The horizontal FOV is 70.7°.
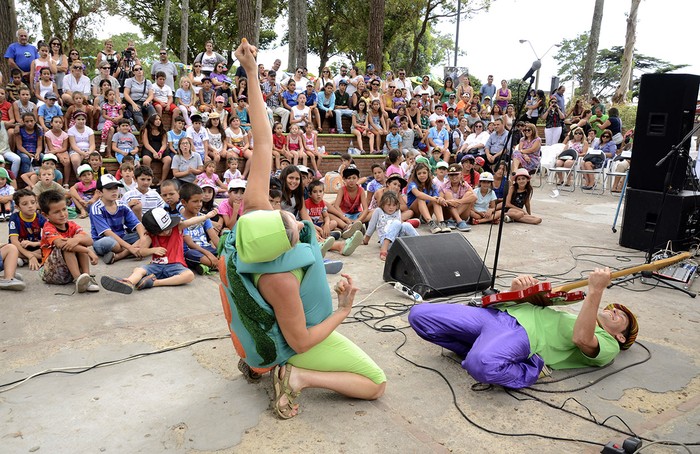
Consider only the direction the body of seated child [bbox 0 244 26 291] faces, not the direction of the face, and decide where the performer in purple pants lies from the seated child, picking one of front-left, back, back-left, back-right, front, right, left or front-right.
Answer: front-right

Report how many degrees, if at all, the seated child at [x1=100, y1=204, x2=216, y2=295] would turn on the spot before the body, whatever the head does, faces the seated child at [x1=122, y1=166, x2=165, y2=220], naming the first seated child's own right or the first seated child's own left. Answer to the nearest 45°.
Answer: approximately 180°

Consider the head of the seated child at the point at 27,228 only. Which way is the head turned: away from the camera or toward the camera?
toward the camera

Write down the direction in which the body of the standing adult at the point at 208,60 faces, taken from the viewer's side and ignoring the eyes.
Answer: toward the camera

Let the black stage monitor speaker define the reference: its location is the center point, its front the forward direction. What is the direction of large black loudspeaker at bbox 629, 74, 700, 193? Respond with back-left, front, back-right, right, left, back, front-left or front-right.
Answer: left

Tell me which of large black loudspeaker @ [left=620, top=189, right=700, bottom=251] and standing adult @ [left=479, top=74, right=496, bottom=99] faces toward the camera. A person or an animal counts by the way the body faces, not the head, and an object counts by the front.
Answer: the standing adult

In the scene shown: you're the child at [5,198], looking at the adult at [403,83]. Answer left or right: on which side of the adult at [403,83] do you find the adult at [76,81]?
left

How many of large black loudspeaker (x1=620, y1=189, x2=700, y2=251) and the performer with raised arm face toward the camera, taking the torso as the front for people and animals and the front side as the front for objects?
0

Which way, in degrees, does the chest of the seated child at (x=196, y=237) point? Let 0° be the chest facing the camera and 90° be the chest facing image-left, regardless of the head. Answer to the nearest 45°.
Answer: approximately 315°

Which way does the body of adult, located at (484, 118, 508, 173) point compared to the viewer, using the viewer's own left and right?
facing the viewer and to the left of the viewer

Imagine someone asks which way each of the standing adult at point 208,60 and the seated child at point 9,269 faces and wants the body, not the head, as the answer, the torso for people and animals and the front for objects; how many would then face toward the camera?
1

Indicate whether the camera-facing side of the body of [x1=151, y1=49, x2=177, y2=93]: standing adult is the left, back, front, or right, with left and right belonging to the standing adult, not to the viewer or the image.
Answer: front
